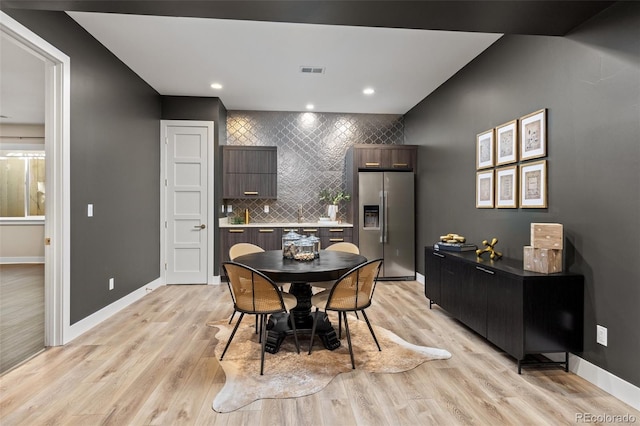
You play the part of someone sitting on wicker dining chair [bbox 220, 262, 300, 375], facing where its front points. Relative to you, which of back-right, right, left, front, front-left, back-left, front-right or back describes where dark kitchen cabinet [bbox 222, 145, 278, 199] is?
front-left

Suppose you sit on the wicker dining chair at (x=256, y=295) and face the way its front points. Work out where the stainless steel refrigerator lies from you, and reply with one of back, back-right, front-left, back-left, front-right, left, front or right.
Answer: front

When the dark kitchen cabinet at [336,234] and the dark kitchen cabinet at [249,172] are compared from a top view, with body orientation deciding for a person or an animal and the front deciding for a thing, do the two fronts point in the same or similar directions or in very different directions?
same or similar directions

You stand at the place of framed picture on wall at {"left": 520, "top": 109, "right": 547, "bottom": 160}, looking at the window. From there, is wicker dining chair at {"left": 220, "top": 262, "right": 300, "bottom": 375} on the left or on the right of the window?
left

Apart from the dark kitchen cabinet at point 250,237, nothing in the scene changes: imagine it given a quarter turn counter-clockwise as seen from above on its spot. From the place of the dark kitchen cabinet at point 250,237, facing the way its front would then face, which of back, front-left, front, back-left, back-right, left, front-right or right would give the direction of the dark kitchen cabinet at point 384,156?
front

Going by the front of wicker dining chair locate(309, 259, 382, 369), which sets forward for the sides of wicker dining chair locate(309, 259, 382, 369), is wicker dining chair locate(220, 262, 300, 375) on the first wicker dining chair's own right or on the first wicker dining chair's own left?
on the first wicker dining chair's own left

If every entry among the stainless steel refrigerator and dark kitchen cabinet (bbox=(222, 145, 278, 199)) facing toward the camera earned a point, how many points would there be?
2

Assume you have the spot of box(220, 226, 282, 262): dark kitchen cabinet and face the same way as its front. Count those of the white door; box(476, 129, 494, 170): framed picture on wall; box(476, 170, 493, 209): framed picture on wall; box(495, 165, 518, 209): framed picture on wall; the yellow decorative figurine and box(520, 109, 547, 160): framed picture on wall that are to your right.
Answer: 1

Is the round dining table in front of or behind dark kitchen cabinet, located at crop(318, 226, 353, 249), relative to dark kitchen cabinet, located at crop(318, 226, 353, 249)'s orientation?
in front

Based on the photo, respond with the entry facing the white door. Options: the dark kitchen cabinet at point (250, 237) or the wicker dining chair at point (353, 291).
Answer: the wicker dining chair

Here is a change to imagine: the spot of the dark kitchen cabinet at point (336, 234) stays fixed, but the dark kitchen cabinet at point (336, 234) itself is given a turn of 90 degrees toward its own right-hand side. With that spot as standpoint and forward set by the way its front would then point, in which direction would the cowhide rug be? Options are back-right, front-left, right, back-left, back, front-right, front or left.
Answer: left

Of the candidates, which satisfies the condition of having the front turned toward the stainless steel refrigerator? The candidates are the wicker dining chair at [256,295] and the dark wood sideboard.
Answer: the wicker dining chair

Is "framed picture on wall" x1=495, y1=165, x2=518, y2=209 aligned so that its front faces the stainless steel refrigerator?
no

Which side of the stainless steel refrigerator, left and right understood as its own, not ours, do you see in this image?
front

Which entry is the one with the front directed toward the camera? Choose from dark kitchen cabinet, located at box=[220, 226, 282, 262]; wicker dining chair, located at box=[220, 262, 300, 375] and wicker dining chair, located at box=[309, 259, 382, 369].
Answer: the dark kitchen cabinet

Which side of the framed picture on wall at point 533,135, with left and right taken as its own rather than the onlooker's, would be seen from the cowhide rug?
front

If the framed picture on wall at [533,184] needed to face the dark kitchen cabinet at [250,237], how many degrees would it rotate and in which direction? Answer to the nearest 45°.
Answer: approximately 45° to its right

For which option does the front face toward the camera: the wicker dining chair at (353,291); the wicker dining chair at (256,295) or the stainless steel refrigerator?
the stainless steel refrigerator

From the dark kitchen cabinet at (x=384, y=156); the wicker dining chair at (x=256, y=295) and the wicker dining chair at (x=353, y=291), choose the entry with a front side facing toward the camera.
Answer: the dark kitchen cabinet

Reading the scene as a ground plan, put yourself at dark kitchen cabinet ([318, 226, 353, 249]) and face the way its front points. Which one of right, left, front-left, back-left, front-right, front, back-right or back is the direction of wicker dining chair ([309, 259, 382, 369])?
front

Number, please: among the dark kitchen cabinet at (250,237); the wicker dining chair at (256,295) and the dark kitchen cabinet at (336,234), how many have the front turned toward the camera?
2
